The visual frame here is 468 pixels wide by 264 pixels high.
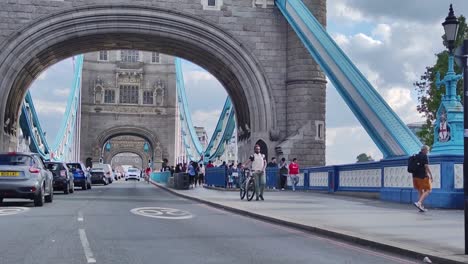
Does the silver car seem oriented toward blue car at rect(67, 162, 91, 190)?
yes

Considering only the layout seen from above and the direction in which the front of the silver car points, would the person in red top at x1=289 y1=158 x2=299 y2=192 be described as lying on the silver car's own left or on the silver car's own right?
on the silver car's own right

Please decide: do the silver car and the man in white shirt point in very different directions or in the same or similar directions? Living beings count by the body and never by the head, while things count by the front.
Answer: very different directions

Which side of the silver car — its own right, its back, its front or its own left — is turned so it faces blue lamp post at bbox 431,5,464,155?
right

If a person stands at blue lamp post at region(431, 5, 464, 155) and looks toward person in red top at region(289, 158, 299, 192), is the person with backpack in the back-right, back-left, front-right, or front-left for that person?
back-left

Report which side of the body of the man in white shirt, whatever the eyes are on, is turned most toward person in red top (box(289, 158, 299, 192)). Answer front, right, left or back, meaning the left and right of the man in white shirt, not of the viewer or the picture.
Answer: back

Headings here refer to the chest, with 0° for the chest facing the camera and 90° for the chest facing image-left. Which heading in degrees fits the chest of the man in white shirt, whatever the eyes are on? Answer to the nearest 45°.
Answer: approximately 0°

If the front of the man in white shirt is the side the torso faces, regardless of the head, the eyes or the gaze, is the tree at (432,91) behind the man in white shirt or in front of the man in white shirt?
behind

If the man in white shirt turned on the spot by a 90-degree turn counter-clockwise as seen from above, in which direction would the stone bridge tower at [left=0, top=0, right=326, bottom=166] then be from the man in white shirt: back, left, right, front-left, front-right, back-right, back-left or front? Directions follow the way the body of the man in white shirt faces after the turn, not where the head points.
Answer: left

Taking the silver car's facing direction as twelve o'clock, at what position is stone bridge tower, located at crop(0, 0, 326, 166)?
The stone bridge tower is roughly at 1 o'clock from the silver car.

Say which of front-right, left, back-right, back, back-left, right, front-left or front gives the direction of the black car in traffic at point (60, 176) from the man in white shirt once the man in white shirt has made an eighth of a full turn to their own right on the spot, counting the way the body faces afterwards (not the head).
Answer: right

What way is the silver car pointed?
away from the camera
